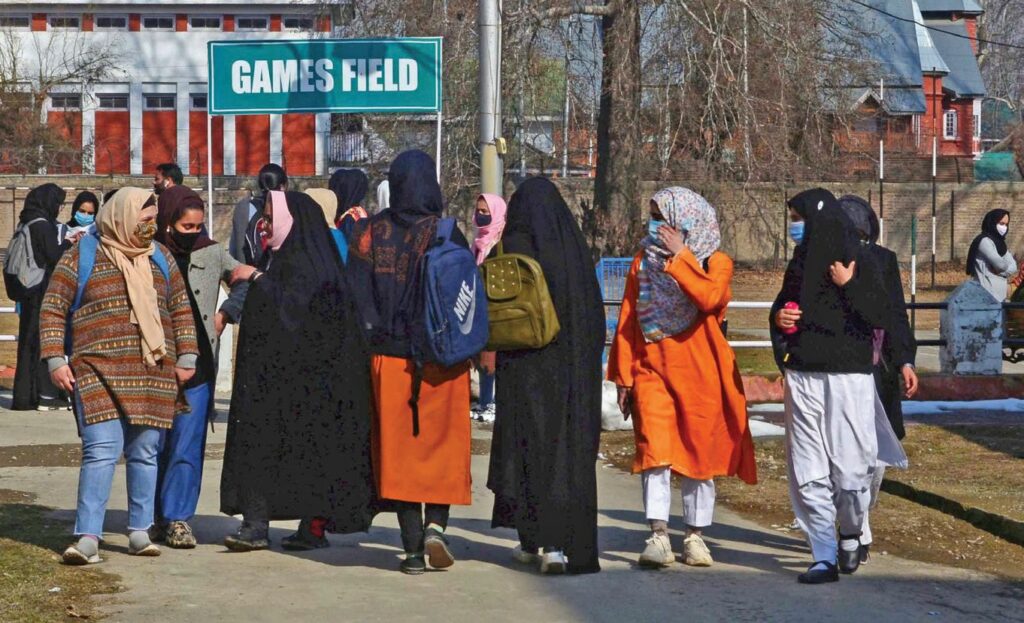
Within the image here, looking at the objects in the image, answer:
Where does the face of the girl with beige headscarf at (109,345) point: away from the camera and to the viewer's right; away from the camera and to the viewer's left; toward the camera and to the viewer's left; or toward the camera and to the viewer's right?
toward the camera and to the viewer's right

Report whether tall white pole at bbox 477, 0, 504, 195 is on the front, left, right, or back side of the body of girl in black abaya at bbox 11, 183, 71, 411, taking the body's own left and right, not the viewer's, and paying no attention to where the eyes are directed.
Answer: front

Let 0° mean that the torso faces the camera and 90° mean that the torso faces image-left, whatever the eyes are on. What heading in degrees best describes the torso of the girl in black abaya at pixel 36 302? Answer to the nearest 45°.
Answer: approximately 270°

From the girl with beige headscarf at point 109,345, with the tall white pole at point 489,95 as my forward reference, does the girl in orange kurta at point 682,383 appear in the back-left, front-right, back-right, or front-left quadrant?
front-right

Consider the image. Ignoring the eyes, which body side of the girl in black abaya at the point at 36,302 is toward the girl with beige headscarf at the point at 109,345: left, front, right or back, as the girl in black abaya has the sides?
right

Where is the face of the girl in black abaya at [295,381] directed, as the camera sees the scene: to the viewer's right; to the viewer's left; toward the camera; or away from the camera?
to the viewer's left

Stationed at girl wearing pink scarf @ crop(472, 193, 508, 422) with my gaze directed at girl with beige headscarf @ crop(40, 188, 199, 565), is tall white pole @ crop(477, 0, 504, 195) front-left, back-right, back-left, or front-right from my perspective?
back-right
